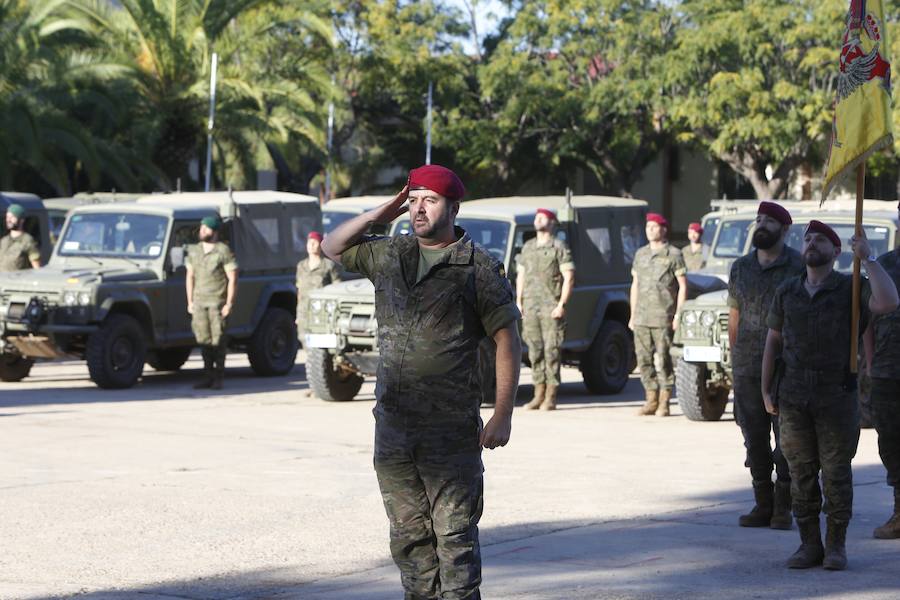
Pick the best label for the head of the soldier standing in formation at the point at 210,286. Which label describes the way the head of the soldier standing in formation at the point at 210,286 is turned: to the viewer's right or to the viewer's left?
to the viewer's left

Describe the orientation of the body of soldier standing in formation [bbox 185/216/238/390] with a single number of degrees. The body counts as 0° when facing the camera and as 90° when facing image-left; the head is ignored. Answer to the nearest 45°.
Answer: approximately 45°

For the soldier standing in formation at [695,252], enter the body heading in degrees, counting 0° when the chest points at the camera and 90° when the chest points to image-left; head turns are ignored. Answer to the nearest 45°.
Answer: approximately 45°

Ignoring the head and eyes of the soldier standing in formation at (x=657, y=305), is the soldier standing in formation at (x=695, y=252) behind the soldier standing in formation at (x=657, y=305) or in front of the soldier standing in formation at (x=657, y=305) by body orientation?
behind

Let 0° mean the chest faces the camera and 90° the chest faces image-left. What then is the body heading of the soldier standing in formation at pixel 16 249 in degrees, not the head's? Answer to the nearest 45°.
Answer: approximately 45°

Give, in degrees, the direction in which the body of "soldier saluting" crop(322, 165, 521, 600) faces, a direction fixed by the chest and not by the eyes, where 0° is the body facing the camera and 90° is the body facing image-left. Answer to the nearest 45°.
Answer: approximately 45°

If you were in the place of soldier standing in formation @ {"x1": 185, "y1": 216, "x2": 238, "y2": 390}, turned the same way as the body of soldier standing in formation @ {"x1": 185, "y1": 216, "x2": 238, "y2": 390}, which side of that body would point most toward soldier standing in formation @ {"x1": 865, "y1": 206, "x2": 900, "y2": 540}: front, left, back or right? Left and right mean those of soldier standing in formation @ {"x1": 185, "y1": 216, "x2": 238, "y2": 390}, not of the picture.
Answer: left

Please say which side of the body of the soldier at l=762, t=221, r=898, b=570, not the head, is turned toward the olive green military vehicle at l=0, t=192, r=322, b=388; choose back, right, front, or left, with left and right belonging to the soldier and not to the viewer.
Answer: right
